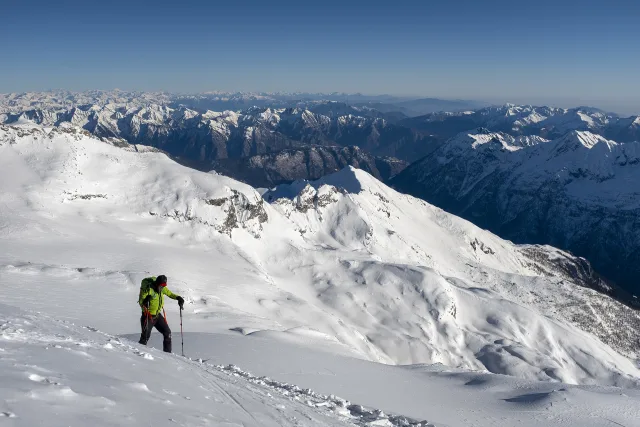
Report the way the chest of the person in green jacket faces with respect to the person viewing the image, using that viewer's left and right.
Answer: facing the viewer and to the right of the viewer
